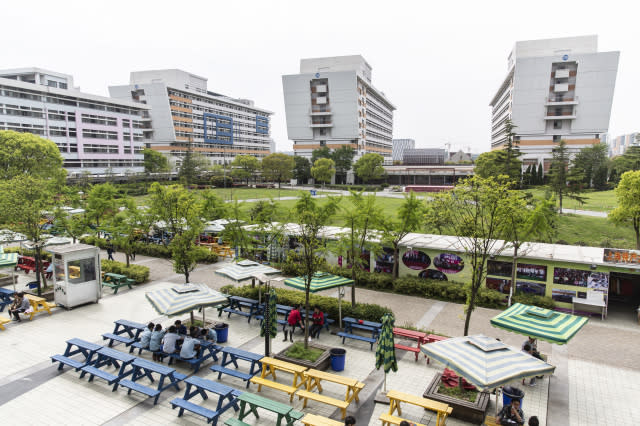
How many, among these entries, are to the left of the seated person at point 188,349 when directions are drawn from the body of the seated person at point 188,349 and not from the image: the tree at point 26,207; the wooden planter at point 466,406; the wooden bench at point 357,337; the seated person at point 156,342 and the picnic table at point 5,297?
3

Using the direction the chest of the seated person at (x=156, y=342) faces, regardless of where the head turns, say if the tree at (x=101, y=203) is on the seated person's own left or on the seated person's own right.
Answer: on the seated person's own left

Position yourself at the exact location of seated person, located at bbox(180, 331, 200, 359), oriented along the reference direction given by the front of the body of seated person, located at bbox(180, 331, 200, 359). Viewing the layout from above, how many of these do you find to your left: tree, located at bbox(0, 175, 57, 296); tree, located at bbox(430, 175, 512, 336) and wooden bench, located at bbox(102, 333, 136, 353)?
2

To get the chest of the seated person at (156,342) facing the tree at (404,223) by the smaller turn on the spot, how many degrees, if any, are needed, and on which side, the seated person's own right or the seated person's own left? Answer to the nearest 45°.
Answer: approximately 45° to the seated person's own right

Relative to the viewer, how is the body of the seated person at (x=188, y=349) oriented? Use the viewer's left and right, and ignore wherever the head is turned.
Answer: facing away from the viewer and to the right of the viewer

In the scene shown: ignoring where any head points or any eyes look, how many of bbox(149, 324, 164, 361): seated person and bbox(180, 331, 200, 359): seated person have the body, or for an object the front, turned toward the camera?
0

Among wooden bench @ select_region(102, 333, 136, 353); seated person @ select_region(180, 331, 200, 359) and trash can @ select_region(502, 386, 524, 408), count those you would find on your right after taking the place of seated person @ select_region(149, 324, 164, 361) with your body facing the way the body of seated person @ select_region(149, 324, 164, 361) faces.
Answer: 2

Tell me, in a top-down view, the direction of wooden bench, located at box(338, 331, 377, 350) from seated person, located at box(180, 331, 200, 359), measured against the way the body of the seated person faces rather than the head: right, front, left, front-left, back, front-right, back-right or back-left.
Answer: front-right

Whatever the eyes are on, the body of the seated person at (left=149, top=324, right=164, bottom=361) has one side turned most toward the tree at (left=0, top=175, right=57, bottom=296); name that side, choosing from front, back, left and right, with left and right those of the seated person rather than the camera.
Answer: left

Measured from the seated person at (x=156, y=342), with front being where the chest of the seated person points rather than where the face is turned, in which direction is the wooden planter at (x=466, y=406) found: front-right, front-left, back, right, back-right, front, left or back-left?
right

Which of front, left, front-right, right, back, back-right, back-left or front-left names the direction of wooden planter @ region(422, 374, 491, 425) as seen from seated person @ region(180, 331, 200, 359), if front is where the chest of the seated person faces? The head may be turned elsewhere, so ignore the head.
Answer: right

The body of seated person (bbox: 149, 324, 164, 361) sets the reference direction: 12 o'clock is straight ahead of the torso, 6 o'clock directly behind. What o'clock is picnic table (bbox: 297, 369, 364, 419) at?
The picnic table is roughly at 3 o'clock from the seated person.

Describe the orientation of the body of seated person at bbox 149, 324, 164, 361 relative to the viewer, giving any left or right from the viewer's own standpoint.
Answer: facing away from the viewer and to the right of the viewer

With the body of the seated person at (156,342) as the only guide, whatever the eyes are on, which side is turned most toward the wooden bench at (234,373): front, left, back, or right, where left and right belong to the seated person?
right

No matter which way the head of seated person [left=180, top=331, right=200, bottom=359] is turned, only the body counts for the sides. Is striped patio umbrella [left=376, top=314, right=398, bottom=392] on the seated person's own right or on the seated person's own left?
on the seated person's own right

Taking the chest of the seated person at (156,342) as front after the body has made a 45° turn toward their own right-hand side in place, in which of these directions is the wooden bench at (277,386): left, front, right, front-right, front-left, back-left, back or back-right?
front-right
